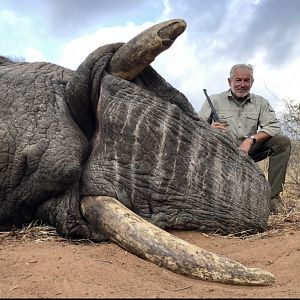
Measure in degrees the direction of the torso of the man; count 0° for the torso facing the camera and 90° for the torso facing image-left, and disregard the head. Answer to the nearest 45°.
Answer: approximately 0°
